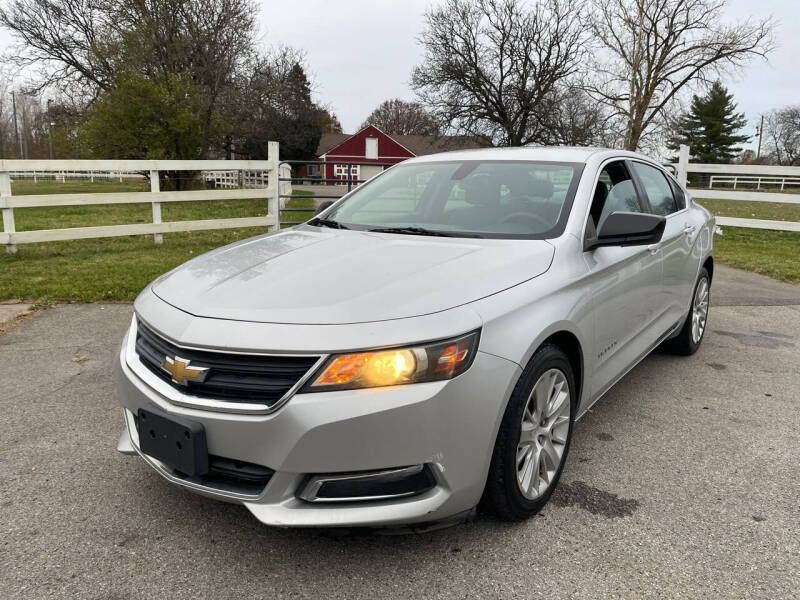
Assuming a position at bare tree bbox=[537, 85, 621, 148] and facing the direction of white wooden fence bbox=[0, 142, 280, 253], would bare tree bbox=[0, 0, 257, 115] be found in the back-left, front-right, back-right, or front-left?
front-right

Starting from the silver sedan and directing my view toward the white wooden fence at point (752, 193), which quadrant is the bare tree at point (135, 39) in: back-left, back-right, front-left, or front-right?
front-left

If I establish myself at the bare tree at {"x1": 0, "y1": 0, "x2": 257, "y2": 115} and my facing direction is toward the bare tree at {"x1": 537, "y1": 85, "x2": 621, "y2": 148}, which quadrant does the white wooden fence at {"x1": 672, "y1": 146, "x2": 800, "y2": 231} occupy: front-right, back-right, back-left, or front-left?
front-right

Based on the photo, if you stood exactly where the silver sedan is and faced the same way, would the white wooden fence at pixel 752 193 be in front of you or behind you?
behind

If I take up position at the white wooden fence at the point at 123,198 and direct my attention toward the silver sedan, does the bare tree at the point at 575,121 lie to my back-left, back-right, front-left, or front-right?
back-left

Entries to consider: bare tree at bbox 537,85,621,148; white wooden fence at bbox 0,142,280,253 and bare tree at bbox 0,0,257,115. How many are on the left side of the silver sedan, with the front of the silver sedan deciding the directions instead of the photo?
0

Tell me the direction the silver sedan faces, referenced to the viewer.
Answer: facing the viewer and to the left of the viewer

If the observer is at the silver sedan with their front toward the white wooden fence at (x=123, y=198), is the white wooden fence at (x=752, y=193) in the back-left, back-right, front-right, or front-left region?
front-right

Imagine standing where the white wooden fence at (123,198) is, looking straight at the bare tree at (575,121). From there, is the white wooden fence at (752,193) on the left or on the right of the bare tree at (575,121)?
right

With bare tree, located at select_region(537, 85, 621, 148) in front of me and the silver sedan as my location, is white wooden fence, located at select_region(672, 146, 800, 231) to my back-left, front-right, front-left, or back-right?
front-right

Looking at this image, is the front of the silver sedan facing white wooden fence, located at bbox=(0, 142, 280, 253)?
no

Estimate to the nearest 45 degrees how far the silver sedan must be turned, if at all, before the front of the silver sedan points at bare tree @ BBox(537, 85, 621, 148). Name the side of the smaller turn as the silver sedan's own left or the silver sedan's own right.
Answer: approximately 135° to the silver sedan's own right

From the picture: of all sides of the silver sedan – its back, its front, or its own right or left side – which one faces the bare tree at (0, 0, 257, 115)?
right
